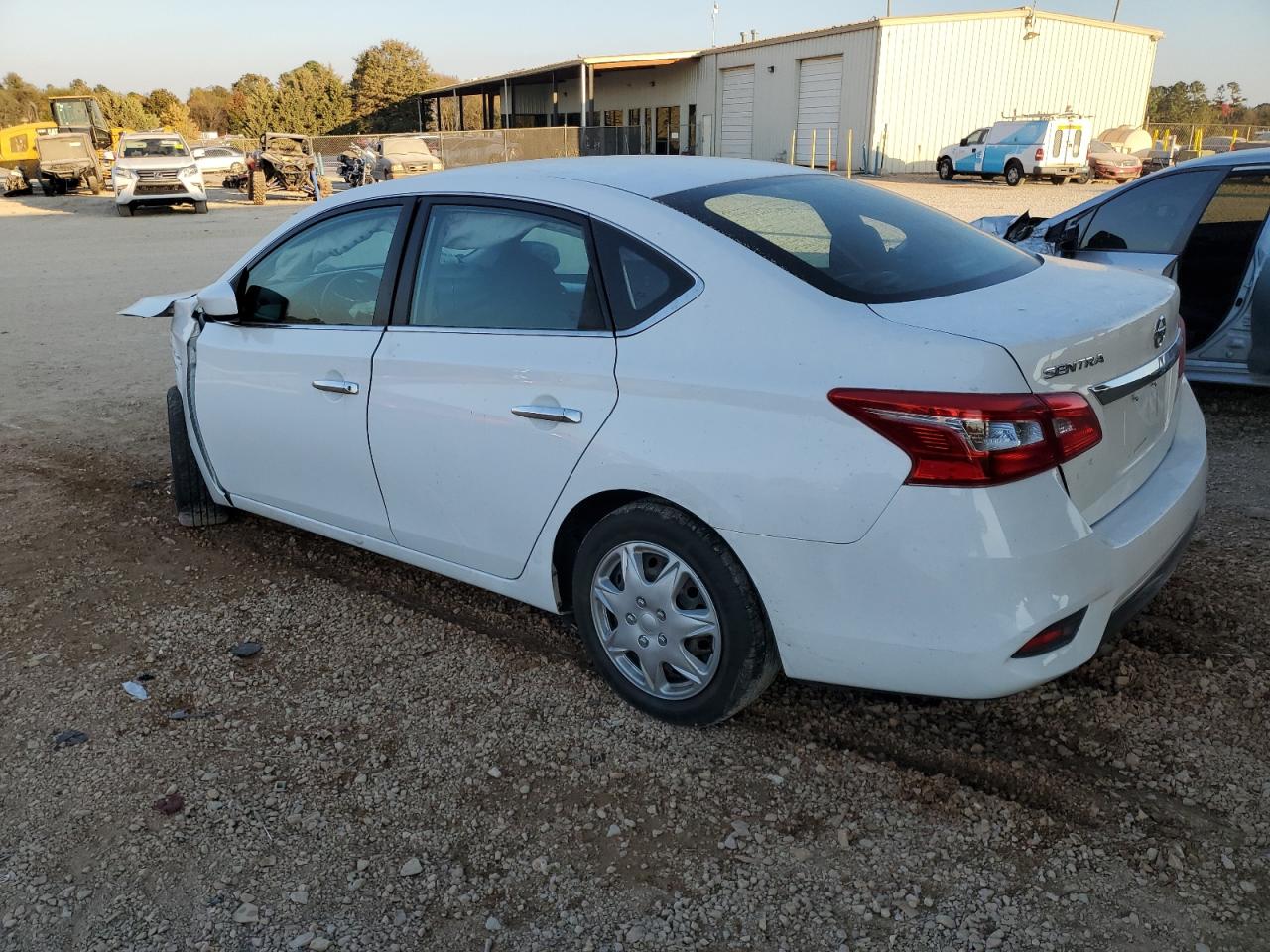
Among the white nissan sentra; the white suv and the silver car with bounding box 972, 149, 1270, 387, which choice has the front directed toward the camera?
the white suv

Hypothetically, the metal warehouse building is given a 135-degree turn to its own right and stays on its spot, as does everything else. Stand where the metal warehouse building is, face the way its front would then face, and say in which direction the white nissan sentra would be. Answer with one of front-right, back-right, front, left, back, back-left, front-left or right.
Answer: back

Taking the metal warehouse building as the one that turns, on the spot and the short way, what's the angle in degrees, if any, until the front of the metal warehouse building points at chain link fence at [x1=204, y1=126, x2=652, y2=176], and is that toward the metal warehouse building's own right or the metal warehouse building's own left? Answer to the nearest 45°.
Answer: approximately 45° to the metal warehouse building's own right

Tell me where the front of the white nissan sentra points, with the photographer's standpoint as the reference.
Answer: facing away from the viewer and to the left of the viewer

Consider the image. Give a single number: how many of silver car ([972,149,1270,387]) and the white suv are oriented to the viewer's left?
1

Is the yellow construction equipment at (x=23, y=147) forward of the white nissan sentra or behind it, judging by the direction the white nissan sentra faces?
forward

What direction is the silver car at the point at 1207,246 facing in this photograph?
to the viewer's left

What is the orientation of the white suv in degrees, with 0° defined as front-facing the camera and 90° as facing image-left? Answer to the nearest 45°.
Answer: approximately 0°

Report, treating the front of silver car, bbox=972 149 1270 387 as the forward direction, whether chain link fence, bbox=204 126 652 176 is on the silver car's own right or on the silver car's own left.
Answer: on the silver car's own right

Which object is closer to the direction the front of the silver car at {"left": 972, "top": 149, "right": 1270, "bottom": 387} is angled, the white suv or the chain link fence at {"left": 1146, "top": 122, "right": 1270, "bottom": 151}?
the white suv

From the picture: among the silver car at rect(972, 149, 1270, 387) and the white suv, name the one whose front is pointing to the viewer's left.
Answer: the silver car

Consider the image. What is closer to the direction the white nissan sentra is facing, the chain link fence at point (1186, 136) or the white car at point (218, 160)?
the white car

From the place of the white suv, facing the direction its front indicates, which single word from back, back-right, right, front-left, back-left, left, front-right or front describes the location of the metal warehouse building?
left

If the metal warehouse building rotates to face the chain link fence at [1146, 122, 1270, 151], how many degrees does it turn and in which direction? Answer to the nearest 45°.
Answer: approximately 180°

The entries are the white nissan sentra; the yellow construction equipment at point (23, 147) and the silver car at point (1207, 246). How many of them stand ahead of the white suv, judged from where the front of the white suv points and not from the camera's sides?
2

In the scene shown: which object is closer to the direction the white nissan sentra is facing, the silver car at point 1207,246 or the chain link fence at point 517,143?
the chain link fence

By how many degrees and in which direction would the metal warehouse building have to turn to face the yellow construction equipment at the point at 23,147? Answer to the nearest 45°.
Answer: approximately 45° to its right
